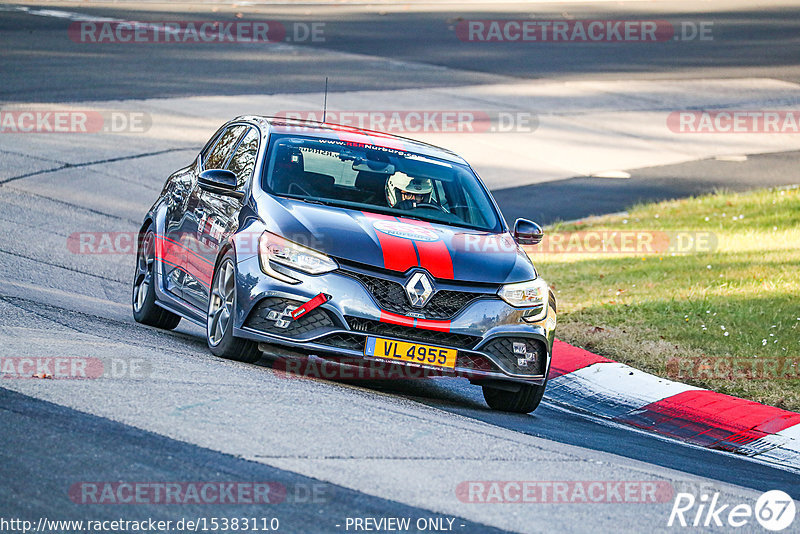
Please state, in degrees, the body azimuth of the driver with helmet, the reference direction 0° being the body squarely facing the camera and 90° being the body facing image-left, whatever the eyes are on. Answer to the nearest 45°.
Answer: approximately 315°

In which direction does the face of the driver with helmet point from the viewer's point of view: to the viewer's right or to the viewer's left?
to the viewer's right
